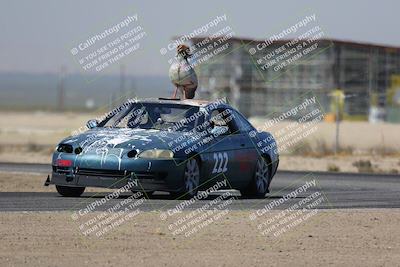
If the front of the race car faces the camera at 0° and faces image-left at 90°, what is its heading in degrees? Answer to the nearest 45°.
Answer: approximately 45°
